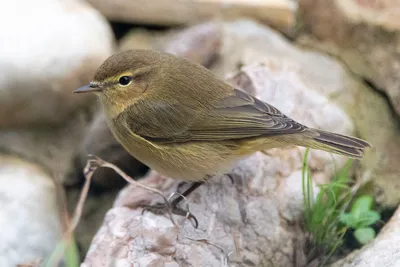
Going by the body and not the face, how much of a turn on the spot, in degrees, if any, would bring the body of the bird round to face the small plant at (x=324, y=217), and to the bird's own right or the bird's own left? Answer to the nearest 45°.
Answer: approximately 180°

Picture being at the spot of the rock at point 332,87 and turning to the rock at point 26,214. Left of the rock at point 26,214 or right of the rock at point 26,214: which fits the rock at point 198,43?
right

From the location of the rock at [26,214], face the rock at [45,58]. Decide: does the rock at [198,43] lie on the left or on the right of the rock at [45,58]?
right

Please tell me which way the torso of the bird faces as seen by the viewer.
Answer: to the viewer's left

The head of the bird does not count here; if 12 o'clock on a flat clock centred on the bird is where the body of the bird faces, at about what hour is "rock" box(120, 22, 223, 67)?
The rock is roughly at 3 o'clock from the bird.

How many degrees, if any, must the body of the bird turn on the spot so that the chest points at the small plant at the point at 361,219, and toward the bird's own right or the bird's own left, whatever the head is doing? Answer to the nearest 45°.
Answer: approximately 180°

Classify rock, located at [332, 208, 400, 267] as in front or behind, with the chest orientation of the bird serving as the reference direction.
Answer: behind
